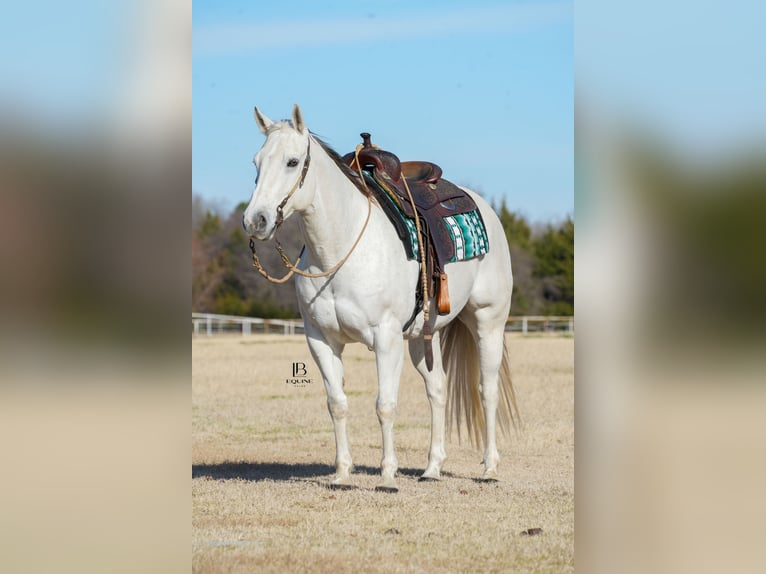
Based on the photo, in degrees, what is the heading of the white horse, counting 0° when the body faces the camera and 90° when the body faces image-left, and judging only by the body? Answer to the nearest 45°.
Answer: approximately 45°

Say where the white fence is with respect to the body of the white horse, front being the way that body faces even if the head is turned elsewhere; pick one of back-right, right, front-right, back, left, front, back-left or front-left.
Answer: back-right

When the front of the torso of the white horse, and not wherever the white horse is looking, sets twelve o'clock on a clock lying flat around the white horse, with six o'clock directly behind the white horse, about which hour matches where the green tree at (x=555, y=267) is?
The green tree is roughly at 5 o'clock from the white horse.
